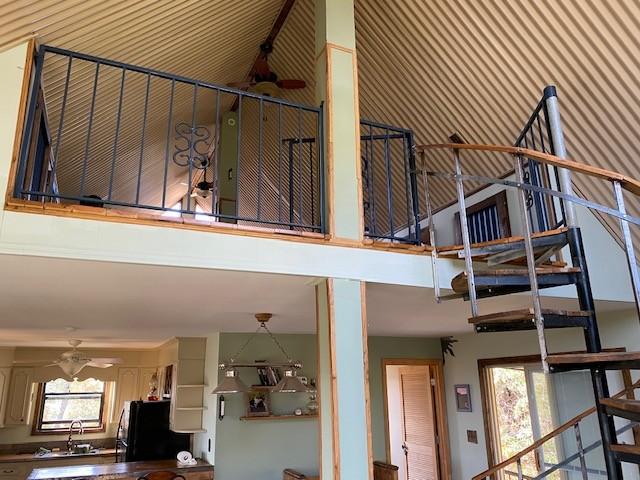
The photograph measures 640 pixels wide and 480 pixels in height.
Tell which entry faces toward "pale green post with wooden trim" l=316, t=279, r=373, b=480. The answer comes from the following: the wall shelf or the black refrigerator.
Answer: the wall shelf

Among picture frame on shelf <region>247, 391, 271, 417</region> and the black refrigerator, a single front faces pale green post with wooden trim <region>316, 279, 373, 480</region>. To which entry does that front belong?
the picture frame on shelf

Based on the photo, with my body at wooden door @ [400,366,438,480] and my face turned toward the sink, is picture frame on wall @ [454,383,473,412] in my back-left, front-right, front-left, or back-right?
back-left

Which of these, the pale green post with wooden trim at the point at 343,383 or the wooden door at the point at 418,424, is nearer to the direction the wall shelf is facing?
the pale green post with wooden trim

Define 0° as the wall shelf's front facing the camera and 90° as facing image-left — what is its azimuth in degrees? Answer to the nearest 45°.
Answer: approximately 0°

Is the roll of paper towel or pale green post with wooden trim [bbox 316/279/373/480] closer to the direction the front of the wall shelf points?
the pale green post with wooden trim

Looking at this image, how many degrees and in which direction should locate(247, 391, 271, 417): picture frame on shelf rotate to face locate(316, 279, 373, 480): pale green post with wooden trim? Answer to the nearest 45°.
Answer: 0° — it already faces it
